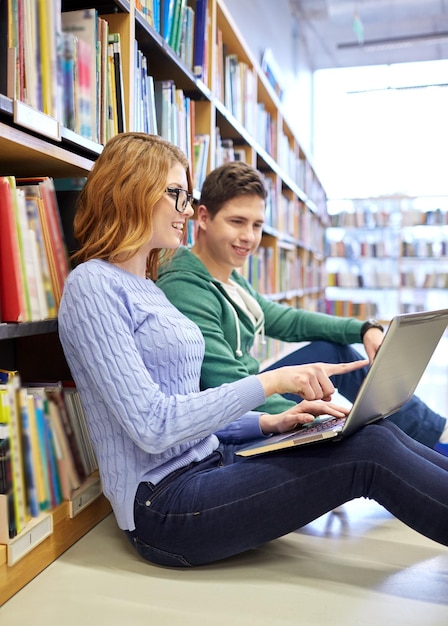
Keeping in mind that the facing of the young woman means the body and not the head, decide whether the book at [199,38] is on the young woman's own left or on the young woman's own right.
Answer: on the young woman's own left

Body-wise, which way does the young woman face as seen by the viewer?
to the viewer's right

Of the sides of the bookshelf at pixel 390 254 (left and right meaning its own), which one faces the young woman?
front

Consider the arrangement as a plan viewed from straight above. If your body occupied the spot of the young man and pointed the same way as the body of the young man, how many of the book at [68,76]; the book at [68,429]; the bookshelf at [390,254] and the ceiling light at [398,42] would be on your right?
2

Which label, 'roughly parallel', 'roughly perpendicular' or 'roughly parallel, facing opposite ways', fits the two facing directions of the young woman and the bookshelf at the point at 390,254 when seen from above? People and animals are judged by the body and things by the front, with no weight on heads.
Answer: roughly perpendicular

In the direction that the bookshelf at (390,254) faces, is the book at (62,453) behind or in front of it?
in front

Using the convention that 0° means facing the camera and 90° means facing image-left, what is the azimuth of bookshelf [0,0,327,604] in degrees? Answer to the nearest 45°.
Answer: approximately 315°

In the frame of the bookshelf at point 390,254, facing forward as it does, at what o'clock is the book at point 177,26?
The book is roughly at 12 o'clock from the bookshelf.
